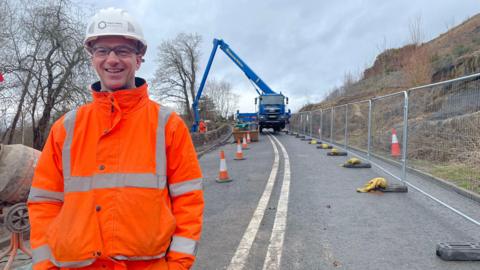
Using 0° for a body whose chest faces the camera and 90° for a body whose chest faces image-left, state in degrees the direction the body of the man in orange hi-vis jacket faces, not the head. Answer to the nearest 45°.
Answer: approximately 0°

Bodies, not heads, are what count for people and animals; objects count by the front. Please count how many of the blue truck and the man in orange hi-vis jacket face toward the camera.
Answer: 2

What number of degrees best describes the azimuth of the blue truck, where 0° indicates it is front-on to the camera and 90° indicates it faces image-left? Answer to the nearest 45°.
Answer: approximately 0°

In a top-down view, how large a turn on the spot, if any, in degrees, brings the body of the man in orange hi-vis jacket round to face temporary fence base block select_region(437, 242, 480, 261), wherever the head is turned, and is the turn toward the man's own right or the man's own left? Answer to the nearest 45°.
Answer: approximately 90° to the man's own left

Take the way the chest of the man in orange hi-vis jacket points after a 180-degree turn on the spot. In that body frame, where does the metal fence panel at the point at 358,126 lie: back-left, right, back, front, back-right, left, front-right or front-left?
front-right

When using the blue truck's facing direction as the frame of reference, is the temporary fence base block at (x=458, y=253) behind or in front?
in front

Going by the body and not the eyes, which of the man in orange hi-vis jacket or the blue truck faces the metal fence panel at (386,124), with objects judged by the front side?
the blue truck

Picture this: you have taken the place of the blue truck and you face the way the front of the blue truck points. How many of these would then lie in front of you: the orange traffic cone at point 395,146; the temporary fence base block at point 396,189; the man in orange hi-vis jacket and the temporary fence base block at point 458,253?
4

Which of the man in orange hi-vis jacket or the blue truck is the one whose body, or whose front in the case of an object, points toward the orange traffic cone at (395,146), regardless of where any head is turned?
the blue truck

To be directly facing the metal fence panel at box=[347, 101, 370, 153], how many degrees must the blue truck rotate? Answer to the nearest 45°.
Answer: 0° — it already faces it

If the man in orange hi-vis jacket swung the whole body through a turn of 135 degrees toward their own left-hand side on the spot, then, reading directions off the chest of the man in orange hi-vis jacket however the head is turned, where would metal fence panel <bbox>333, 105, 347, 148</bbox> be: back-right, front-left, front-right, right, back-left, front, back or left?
front

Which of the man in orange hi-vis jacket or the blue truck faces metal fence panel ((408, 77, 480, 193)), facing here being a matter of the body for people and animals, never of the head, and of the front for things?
the blue truck
